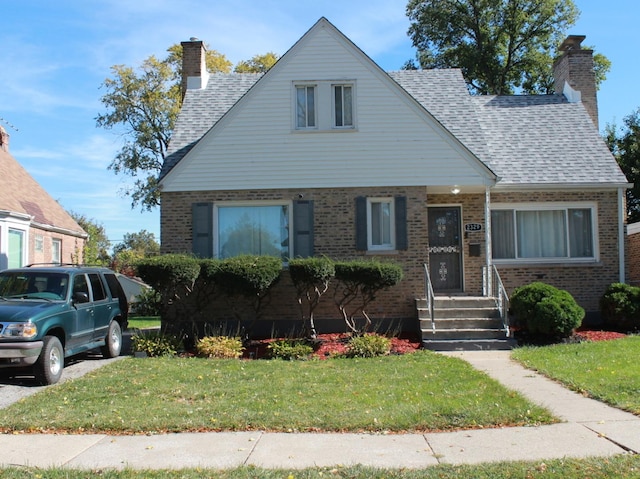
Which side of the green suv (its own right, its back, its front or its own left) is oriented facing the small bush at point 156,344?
back

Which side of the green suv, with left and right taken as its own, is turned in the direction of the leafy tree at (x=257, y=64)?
back

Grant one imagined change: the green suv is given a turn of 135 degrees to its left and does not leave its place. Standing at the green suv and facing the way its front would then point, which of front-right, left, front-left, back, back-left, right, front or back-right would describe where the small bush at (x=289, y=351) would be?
front

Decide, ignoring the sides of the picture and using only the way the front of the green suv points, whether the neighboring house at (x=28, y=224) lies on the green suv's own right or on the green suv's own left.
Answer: on the green suv's own right

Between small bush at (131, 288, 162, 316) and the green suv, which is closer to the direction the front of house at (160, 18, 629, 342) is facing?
the green suv

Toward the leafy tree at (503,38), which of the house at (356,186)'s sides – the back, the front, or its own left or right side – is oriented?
back

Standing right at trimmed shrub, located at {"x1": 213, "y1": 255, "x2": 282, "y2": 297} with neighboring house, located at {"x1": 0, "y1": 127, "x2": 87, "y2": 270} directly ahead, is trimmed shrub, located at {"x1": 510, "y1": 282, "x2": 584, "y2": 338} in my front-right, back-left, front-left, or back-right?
back-right

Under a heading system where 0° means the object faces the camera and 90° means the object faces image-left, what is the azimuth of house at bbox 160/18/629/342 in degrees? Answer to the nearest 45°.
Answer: approximately 0°

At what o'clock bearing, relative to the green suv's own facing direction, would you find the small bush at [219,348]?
The small bush is roughly at 7 o'clock from the green suv.
